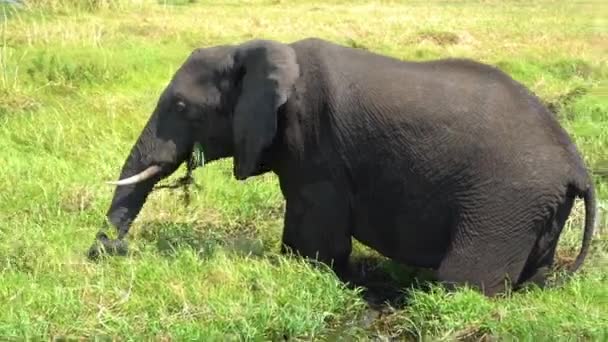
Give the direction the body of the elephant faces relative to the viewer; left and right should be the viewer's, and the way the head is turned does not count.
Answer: facing to the left of the viewer
